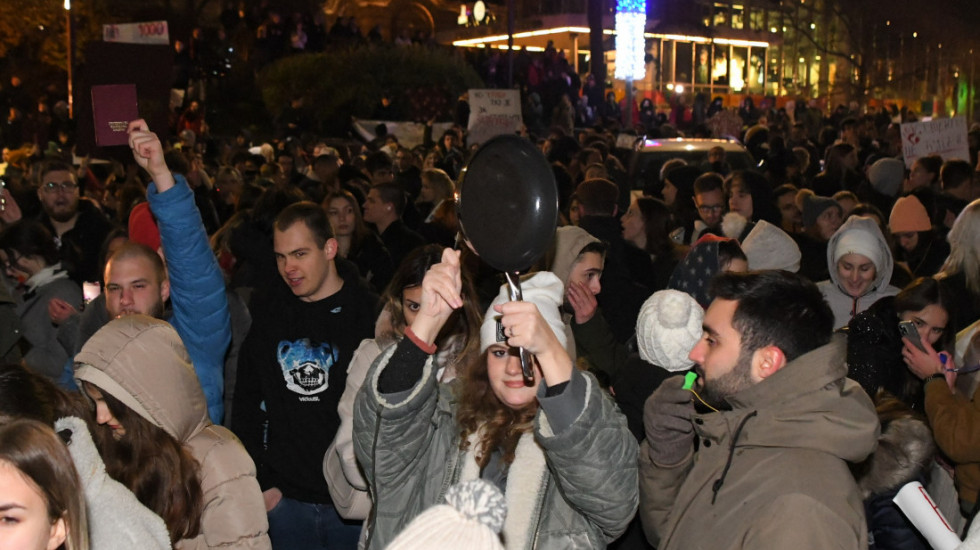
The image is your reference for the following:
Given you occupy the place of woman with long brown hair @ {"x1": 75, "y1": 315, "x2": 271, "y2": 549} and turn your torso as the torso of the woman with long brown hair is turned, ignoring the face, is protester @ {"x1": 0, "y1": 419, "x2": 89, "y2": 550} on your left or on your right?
on your left

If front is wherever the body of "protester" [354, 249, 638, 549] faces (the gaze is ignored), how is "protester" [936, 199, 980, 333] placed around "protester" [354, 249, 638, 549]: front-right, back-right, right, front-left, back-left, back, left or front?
back-left

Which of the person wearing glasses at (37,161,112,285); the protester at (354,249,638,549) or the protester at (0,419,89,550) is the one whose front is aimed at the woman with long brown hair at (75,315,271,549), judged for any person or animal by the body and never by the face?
the person wearing glasses

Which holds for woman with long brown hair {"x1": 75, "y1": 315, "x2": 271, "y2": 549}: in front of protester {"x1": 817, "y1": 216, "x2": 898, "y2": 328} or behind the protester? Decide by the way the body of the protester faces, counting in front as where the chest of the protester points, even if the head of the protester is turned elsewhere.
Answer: in front

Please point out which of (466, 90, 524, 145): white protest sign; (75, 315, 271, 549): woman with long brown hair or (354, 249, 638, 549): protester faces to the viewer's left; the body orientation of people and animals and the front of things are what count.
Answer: the woman with long brown hair

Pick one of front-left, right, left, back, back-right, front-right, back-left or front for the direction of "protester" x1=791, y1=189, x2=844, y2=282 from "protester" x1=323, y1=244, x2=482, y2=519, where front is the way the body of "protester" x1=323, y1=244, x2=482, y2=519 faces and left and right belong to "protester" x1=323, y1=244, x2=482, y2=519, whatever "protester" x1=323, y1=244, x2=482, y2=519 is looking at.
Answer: back-left

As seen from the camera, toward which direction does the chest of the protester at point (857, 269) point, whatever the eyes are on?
toward the camera

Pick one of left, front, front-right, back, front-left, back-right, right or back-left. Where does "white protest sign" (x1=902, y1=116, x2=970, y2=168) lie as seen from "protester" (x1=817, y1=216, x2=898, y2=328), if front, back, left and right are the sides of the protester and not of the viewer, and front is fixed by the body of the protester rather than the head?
back

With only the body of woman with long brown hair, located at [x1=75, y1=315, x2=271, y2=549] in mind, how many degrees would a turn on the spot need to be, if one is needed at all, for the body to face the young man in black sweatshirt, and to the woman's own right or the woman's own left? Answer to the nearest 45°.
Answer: approximately 135° to the woman's own right

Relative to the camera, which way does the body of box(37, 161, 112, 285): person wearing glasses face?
toward the camera

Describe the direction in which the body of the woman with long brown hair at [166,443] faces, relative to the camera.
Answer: to the viewer's left

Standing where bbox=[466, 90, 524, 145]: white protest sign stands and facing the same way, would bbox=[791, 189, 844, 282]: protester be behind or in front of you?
in front

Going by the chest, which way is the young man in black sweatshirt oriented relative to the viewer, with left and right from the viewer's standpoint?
facing the viewer

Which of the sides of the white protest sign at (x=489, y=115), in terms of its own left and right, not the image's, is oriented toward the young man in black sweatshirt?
front

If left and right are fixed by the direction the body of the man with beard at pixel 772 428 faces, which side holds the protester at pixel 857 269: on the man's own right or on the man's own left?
on the man's own right

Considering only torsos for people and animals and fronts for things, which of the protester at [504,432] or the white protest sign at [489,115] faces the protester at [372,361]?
the white protest sign

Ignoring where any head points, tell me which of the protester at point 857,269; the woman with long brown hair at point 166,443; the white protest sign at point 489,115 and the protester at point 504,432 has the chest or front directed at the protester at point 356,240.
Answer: the white protest sign
